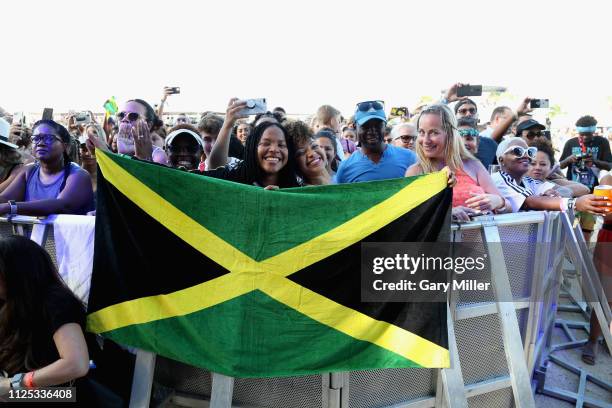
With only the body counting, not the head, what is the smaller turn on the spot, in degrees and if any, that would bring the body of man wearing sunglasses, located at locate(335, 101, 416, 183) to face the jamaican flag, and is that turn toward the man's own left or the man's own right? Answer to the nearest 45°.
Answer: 0° — they already face it

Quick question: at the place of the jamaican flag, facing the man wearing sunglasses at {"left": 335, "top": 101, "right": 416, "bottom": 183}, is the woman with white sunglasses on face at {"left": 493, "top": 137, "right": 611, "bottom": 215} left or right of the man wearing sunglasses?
right

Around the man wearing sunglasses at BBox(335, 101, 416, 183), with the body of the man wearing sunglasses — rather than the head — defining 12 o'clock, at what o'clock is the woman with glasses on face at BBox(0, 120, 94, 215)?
The woman with glasses on face is roughly at 2 o'clock from the man wearing sunglasses.

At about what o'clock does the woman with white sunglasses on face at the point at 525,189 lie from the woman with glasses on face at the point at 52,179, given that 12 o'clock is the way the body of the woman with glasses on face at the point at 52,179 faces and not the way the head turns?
the woman with white sunglasses on face at the point at 525,189 is roughly at 8 o'clock from the woman with glasses on face at the point at 52,179.

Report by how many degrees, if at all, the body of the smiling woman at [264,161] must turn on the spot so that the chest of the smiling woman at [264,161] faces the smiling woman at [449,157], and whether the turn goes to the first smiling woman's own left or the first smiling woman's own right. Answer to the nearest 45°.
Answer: approximately 90° to the first smiling woman's own left

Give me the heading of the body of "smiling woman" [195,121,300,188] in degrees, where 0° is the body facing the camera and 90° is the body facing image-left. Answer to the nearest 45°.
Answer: approximately 0°

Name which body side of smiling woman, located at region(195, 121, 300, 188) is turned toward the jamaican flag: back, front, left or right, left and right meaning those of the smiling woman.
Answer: front

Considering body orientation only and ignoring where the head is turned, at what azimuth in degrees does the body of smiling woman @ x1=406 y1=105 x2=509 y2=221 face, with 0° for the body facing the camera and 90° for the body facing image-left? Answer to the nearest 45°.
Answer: approximately 45°

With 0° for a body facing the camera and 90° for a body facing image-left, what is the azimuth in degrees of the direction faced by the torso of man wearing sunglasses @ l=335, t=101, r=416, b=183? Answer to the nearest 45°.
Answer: approximately 0°
